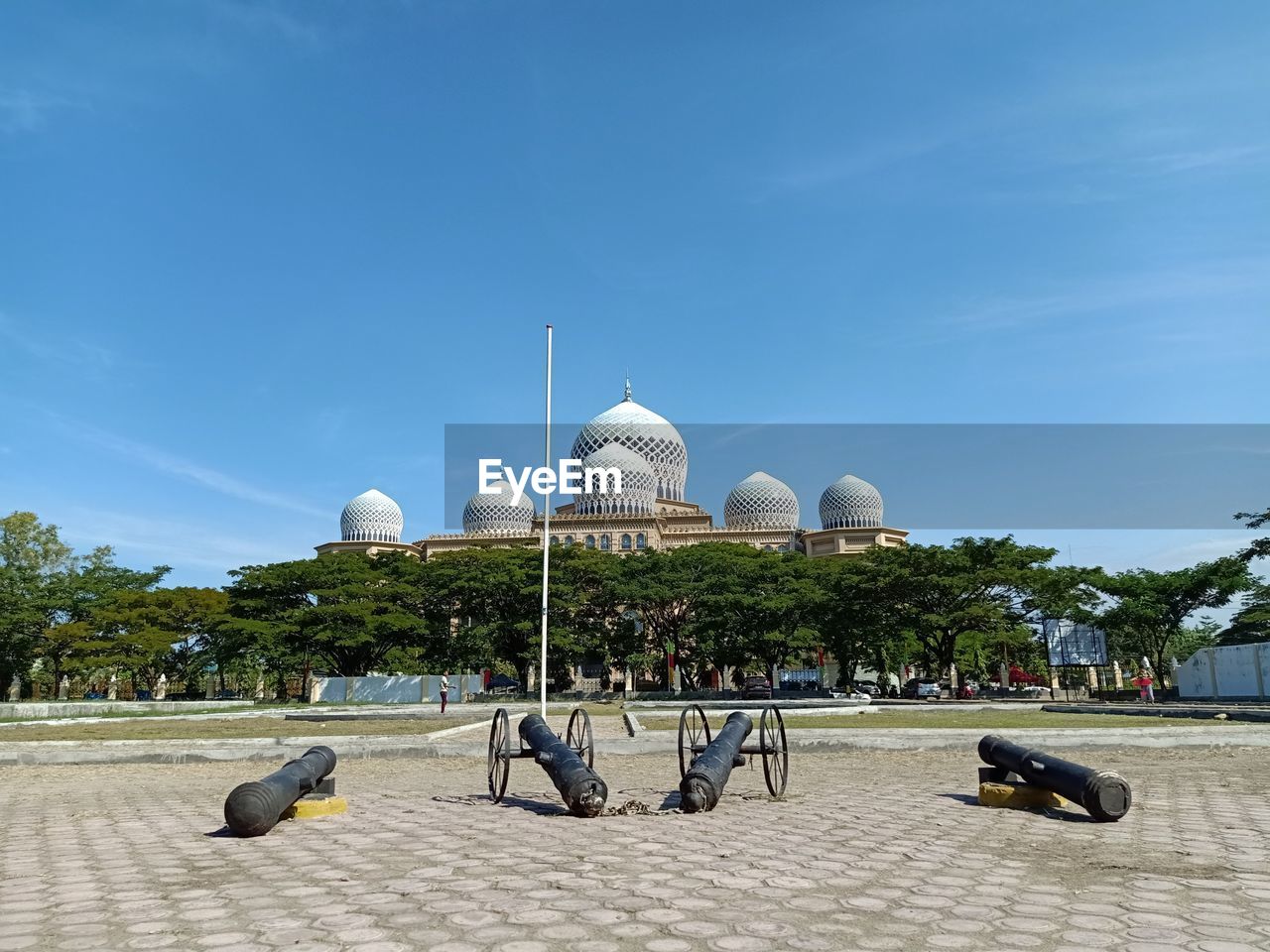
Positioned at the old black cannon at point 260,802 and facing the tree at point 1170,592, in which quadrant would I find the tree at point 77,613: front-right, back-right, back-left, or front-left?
front-left

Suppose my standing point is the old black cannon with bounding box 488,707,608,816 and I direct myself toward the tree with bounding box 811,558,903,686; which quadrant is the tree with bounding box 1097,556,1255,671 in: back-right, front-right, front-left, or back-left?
front-right

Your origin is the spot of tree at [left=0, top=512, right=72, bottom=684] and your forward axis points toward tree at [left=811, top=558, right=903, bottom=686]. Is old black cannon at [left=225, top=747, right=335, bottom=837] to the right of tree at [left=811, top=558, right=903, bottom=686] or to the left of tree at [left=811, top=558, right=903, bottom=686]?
right

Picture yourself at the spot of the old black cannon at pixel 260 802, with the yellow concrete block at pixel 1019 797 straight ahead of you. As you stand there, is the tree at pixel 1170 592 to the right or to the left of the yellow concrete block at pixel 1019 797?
left
